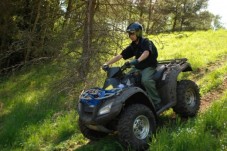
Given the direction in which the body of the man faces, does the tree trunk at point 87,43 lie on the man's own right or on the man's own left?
on the man's own right

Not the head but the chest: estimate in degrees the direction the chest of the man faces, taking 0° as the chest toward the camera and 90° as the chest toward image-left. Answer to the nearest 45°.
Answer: approximately 45°
